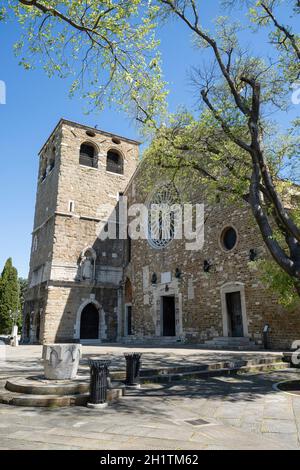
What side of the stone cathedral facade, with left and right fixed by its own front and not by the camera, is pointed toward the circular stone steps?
front

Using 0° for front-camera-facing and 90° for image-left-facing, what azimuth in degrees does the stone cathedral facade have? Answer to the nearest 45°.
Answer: approximately 0°

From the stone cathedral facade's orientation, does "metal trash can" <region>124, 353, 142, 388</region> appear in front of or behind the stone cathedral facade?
in front

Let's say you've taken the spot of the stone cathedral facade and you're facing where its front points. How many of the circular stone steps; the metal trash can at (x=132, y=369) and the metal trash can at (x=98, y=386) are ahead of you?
3

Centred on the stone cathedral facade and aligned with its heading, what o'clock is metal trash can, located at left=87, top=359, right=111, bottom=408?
The metal trash can is roughly at 12 o'clock from the stone cathedral facade.
